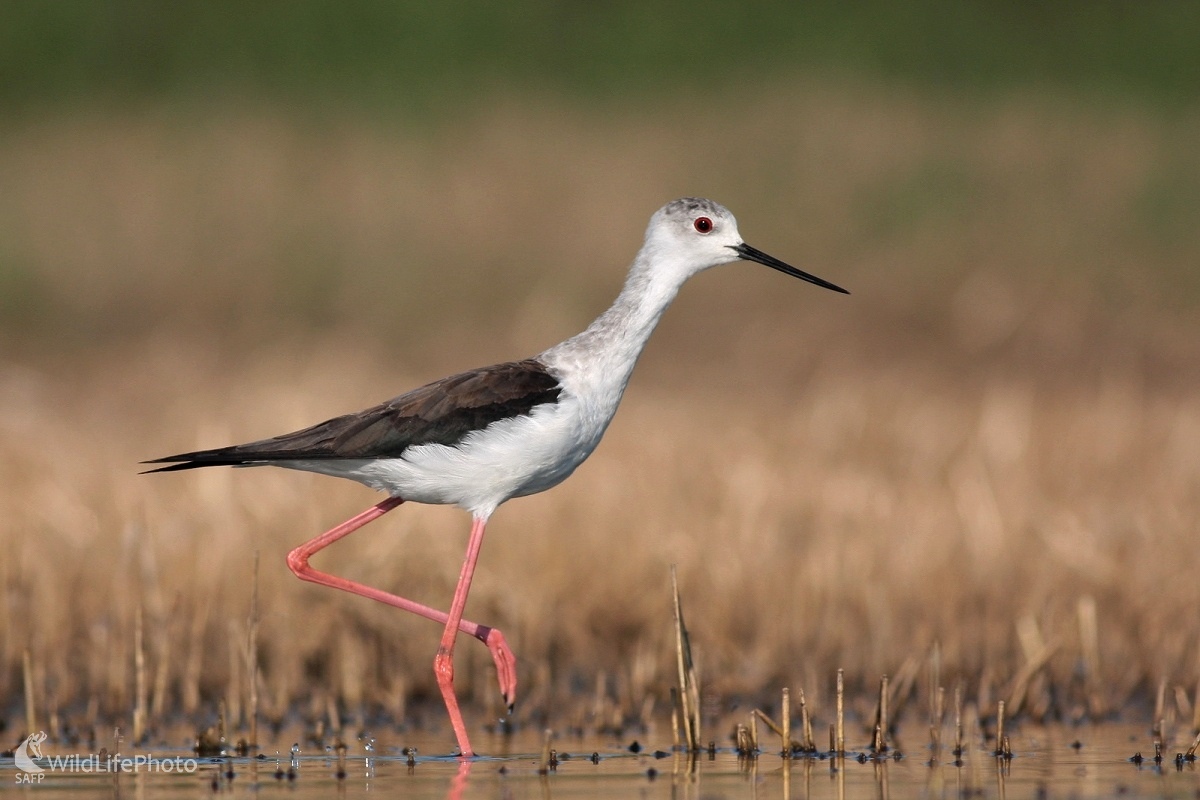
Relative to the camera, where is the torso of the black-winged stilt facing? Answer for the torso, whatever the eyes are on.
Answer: to the viewer's right
